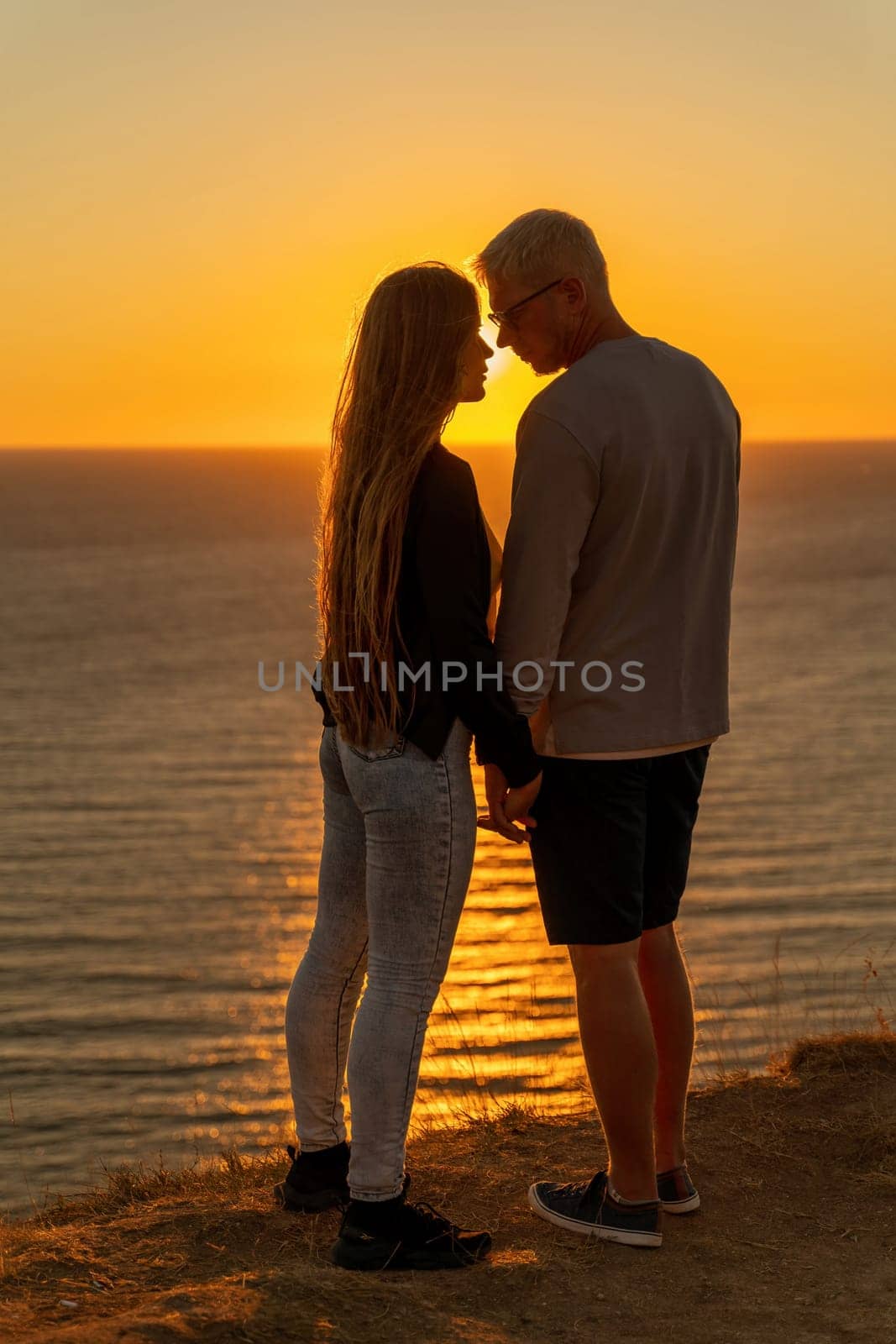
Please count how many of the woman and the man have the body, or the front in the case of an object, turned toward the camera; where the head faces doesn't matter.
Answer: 0

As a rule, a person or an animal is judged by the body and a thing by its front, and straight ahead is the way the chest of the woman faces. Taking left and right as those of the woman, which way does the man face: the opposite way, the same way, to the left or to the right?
to the left

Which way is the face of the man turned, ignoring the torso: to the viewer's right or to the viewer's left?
to the viewer's left

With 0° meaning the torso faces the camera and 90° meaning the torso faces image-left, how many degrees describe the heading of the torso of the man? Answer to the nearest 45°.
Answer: approximately 135°

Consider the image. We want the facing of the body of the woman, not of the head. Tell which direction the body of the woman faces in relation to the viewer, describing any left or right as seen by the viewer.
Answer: facing away from the viewer and to the right of the viewer
